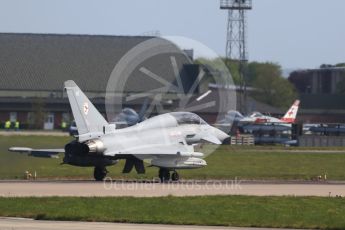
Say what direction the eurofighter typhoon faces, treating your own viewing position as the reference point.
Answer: facing away from the viewer and to the right of the viewer
